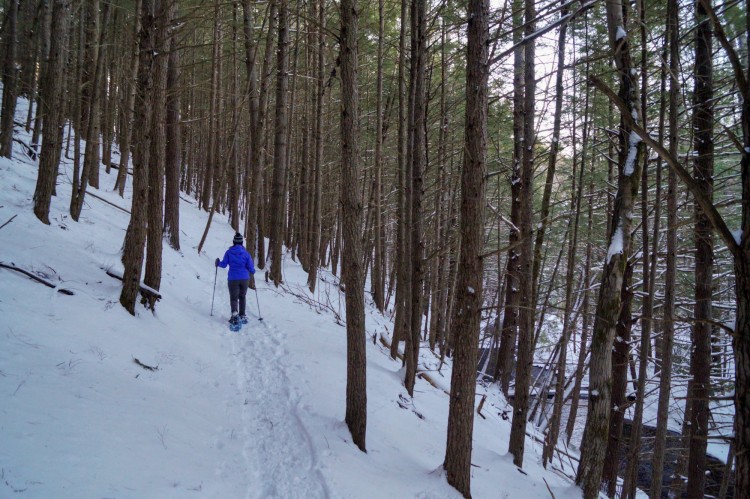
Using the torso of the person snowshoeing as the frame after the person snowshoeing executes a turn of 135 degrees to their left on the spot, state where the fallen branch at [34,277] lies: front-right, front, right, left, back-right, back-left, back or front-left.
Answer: front

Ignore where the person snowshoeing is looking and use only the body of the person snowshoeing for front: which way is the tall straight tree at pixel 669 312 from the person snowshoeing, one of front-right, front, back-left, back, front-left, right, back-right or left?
back-right

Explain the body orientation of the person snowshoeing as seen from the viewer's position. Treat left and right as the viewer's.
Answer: facing away from the viewer
